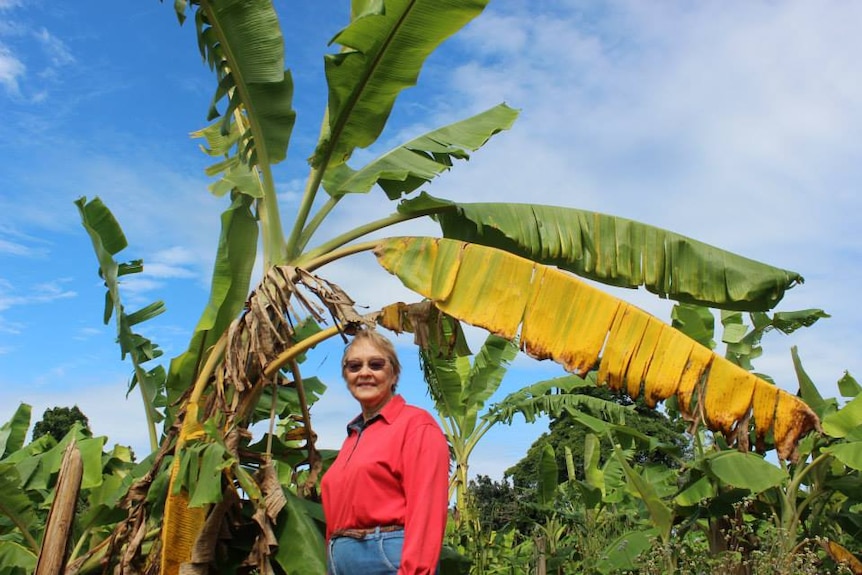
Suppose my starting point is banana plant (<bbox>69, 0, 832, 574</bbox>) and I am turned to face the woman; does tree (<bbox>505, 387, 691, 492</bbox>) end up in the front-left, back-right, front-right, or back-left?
back-left

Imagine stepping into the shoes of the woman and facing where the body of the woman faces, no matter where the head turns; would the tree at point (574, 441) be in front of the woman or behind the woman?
behind

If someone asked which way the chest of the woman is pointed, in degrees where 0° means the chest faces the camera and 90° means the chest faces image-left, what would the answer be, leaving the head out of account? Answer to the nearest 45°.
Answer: approximately 45°

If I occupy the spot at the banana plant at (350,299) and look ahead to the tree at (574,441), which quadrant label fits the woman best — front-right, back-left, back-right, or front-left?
back-right

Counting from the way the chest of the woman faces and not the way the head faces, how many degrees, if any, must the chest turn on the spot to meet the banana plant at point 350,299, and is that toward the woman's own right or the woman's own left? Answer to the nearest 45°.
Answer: approximately 135° to the woman's own right
